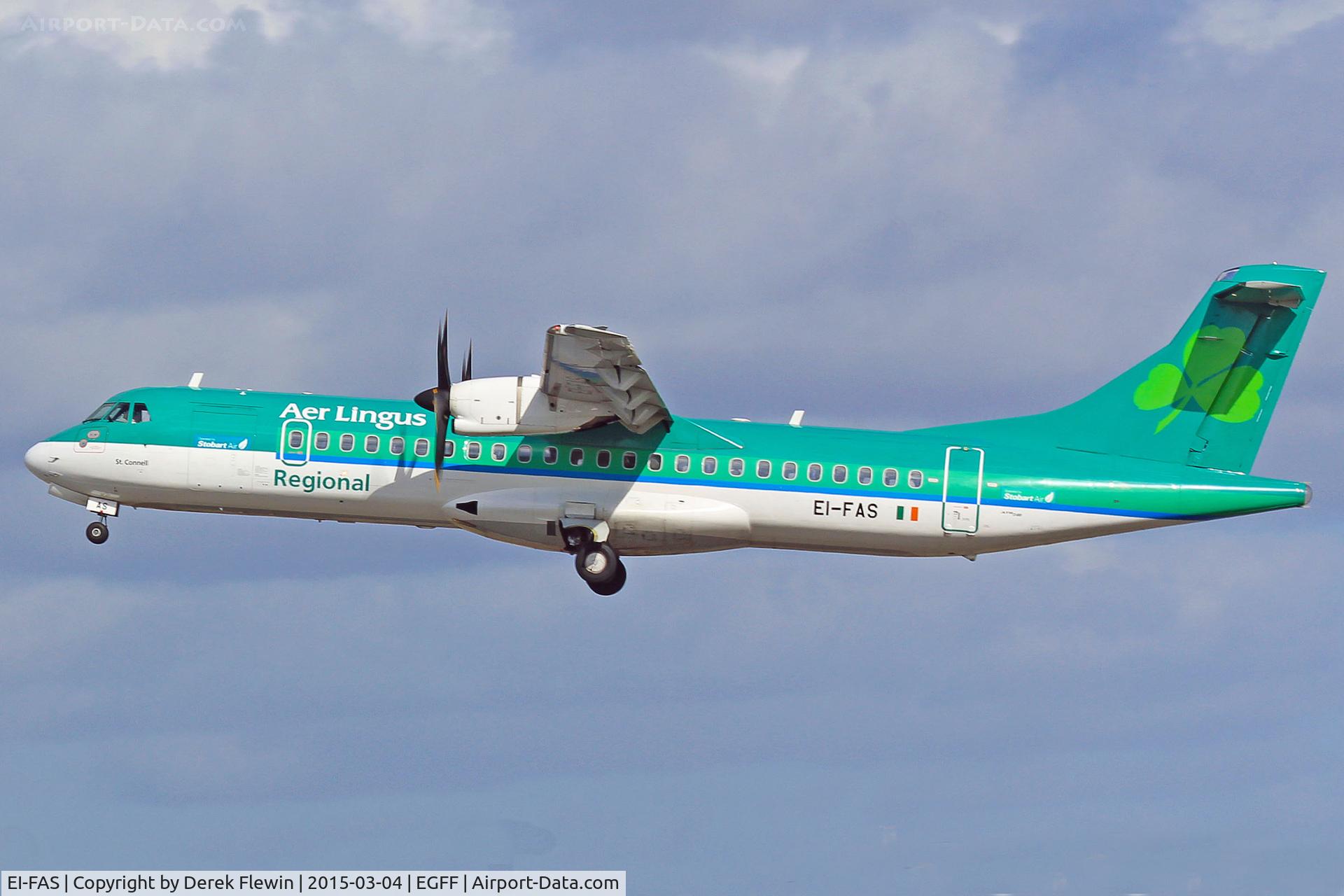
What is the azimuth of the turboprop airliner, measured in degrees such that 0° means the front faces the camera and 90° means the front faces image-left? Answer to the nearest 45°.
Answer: approximately 90°
